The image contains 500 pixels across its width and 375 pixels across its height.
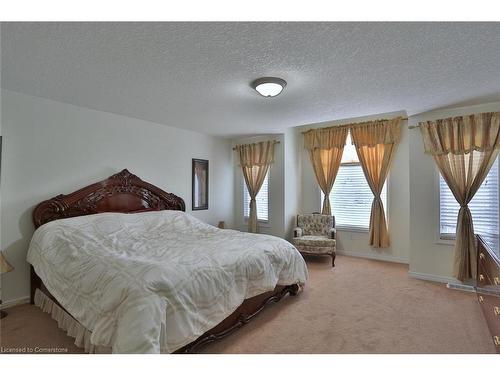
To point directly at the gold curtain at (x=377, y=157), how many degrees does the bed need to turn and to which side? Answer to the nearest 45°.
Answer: approximately 45° to its left

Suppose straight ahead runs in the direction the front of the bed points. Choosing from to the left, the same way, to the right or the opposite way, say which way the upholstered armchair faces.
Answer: to the right

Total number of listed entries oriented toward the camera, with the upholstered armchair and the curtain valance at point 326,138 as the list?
2

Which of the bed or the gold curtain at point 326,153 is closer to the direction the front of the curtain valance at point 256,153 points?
the bed

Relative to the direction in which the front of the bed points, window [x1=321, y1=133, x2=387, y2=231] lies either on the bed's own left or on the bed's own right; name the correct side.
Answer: on the bed's own left

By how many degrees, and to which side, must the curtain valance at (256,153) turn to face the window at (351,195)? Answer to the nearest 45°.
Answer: approximately 135° to its left

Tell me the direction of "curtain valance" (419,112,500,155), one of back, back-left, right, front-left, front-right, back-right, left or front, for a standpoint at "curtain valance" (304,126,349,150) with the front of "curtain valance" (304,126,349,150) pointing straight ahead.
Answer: front-left

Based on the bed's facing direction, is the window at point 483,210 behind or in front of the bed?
in front

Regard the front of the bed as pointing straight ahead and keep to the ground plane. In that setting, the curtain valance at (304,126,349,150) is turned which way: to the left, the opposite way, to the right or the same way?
to the right

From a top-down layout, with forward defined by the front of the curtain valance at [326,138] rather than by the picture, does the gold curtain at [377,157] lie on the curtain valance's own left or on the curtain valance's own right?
on the curtain valance's own left

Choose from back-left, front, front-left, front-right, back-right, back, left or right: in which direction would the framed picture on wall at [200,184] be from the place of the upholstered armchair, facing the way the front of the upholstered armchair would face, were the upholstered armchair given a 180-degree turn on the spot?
left

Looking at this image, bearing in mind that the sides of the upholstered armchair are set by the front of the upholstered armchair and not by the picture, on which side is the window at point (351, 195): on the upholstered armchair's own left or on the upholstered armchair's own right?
on the upholstered armchair's own left
